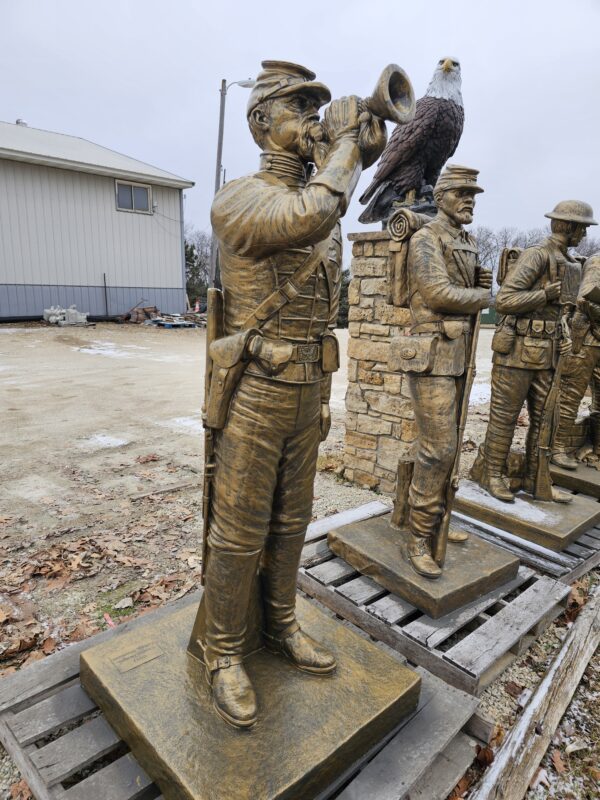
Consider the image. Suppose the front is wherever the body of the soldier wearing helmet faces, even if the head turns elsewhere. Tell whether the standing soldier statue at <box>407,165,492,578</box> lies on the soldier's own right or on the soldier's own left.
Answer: on the soldier's own right

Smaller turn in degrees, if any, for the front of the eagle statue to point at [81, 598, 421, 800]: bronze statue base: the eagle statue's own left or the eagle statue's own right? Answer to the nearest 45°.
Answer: approximately 45° to the eagle statue's own right

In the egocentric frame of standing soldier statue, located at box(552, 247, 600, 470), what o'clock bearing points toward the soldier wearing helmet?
The soldier wearing helmet is roughly at 2 o'clock from the standing soldier statue.

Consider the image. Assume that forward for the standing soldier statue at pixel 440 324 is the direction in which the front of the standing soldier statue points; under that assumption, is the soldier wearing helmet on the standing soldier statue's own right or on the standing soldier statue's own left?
on the standing soldier statue's own left
